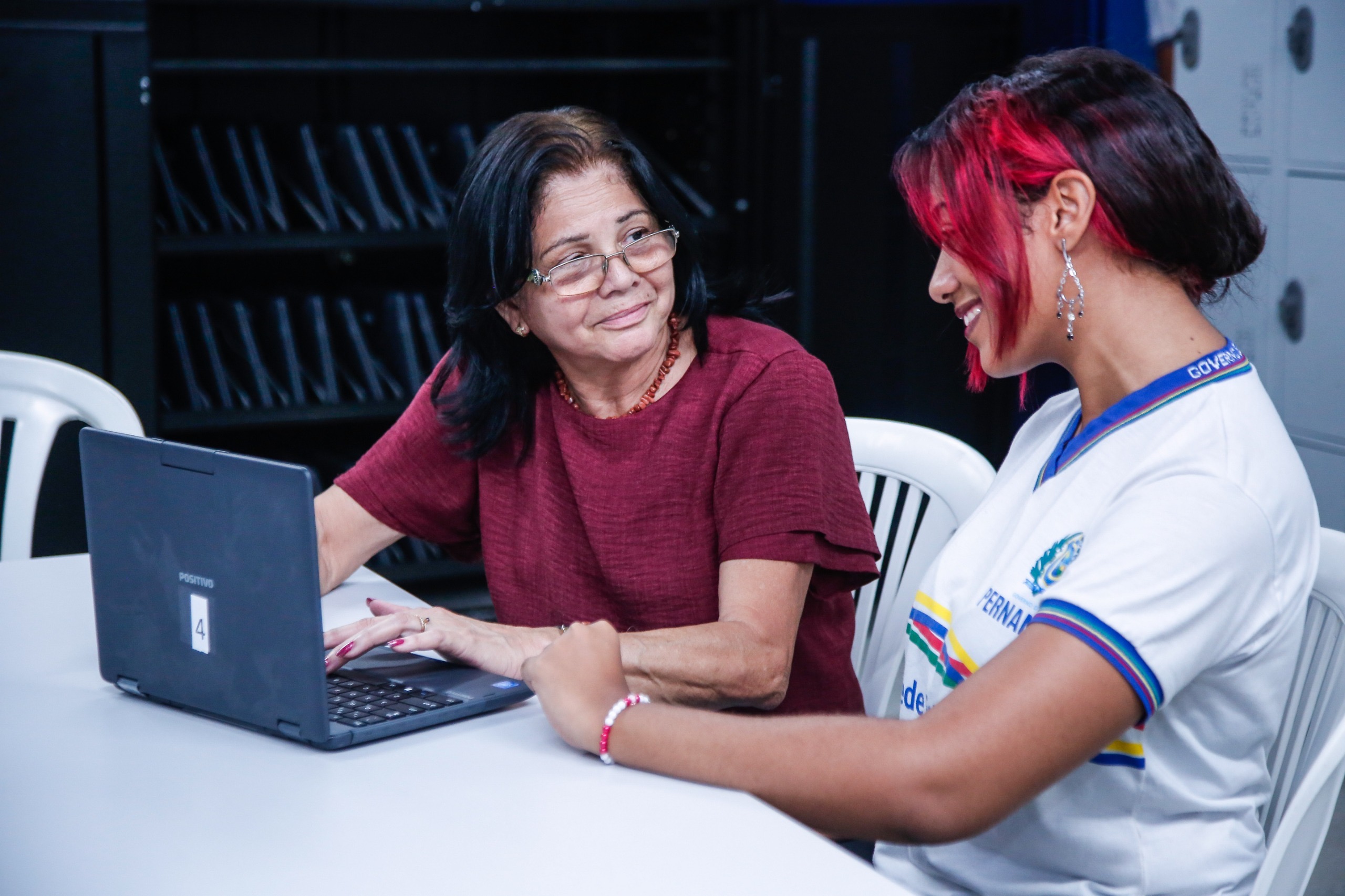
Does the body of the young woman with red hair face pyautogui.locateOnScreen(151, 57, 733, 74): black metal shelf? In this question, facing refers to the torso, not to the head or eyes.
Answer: no

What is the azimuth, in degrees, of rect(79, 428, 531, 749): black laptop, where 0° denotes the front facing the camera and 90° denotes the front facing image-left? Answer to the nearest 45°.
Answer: approximately 225°

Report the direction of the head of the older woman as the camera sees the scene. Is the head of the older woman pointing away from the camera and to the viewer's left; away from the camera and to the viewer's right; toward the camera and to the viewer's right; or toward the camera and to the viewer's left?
toward the camera and to the viewer's right

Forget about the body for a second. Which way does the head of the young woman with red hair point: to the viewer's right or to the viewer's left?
to the viewer's left

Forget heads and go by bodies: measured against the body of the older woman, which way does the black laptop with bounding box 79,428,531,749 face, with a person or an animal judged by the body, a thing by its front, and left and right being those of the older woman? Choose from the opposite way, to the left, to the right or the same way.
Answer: the opposite way

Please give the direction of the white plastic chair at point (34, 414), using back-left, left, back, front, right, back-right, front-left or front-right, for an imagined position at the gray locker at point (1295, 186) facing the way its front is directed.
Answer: front

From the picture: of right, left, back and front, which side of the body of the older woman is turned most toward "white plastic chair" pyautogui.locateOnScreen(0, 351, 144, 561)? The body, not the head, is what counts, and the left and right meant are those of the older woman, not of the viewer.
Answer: right

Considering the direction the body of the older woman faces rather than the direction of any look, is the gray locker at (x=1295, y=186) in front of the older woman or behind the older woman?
behind

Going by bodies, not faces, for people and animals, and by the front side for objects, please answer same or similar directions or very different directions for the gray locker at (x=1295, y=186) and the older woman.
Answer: same or similar directions

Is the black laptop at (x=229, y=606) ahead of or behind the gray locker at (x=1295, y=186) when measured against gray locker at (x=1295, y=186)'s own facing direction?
ahead

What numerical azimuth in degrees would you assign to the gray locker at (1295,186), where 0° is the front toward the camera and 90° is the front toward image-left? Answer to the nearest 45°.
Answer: approximately 45°

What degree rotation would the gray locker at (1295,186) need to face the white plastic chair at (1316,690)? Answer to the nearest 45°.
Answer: approximately 45° to its left

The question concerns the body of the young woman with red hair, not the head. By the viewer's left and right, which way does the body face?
facing to the left of the viewer

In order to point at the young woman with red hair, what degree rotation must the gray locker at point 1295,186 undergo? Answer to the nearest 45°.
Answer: approximately 45° to its left
